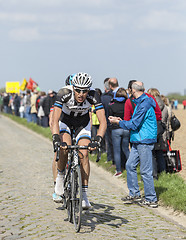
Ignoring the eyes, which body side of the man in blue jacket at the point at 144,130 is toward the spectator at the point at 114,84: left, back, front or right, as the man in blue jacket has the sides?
right

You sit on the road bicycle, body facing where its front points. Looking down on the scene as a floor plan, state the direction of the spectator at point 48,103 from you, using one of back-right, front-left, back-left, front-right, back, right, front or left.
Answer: back

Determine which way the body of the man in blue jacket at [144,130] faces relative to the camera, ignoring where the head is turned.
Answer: to the viewer's left

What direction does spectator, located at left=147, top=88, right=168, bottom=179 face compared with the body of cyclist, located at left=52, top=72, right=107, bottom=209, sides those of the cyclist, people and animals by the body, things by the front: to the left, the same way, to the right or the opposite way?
to the right

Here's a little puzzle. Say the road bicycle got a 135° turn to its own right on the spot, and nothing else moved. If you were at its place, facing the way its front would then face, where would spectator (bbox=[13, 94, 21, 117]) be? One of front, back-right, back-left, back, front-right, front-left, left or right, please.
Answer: front-right

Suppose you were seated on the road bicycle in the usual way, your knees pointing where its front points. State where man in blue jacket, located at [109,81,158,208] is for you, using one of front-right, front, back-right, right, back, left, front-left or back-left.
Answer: back-left

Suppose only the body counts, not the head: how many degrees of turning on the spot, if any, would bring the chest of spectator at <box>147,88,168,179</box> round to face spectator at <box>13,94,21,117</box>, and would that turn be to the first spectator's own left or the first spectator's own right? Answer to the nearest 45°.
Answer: approximately 45° to the first spectator's own right

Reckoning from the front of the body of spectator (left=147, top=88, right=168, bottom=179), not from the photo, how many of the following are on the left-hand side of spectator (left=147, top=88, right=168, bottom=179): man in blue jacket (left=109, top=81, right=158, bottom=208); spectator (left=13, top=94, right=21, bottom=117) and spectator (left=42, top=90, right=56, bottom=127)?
1

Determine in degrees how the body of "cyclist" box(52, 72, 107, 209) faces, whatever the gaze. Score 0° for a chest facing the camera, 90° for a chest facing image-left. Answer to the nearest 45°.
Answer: approximately 0°
